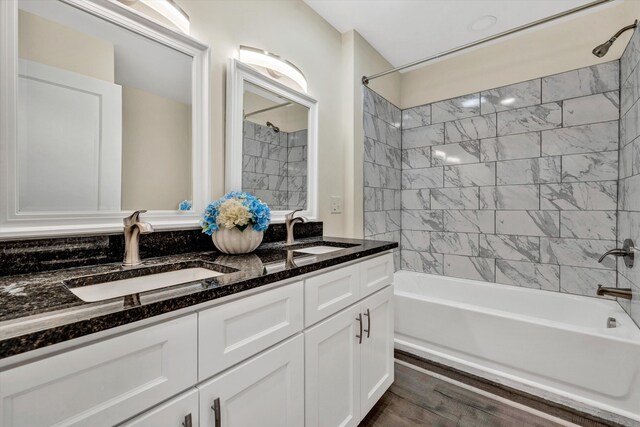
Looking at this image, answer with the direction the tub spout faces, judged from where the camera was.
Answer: facing to the left of the viewer

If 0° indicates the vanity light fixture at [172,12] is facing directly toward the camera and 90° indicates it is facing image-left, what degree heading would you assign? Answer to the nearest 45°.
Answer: approximately 315°

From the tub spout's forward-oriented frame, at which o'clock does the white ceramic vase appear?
The white ceramic vase is roughly at 10 o'clock from the tub spout.

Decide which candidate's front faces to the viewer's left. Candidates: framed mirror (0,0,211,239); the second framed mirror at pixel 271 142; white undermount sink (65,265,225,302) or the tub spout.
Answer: the tub spout

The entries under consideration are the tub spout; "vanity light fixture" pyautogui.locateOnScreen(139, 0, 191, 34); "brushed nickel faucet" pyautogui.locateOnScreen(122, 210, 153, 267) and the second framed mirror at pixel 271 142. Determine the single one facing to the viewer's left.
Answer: the tub spout

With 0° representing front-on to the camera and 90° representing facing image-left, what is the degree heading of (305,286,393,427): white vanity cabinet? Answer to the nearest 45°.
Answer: approximately 315°

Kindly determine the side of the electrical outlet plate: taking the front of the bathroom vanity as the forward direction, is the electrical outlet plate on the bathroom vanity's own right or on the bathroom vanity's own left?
on the bathroom vanity's own left
